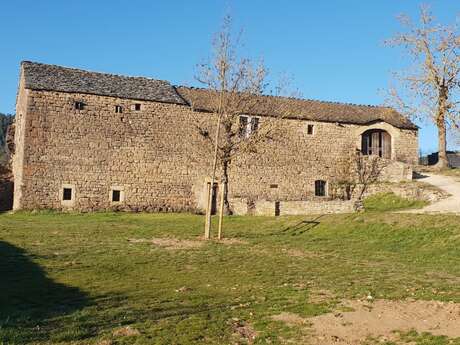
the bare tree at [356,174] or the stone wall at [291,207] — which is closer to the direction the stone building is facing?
the stone wall

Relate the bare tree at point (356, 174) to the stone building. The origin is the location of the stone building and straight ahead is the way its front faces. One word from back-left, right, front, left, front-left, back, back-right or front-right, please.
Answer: left

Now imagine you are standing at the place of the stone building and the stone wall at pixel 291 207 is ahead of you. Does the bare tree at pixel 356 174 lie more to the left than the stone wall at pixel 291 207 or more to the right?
left

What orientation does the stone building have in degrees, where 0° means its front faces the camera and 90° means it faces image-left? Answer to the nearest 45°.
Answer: approximately 0°
